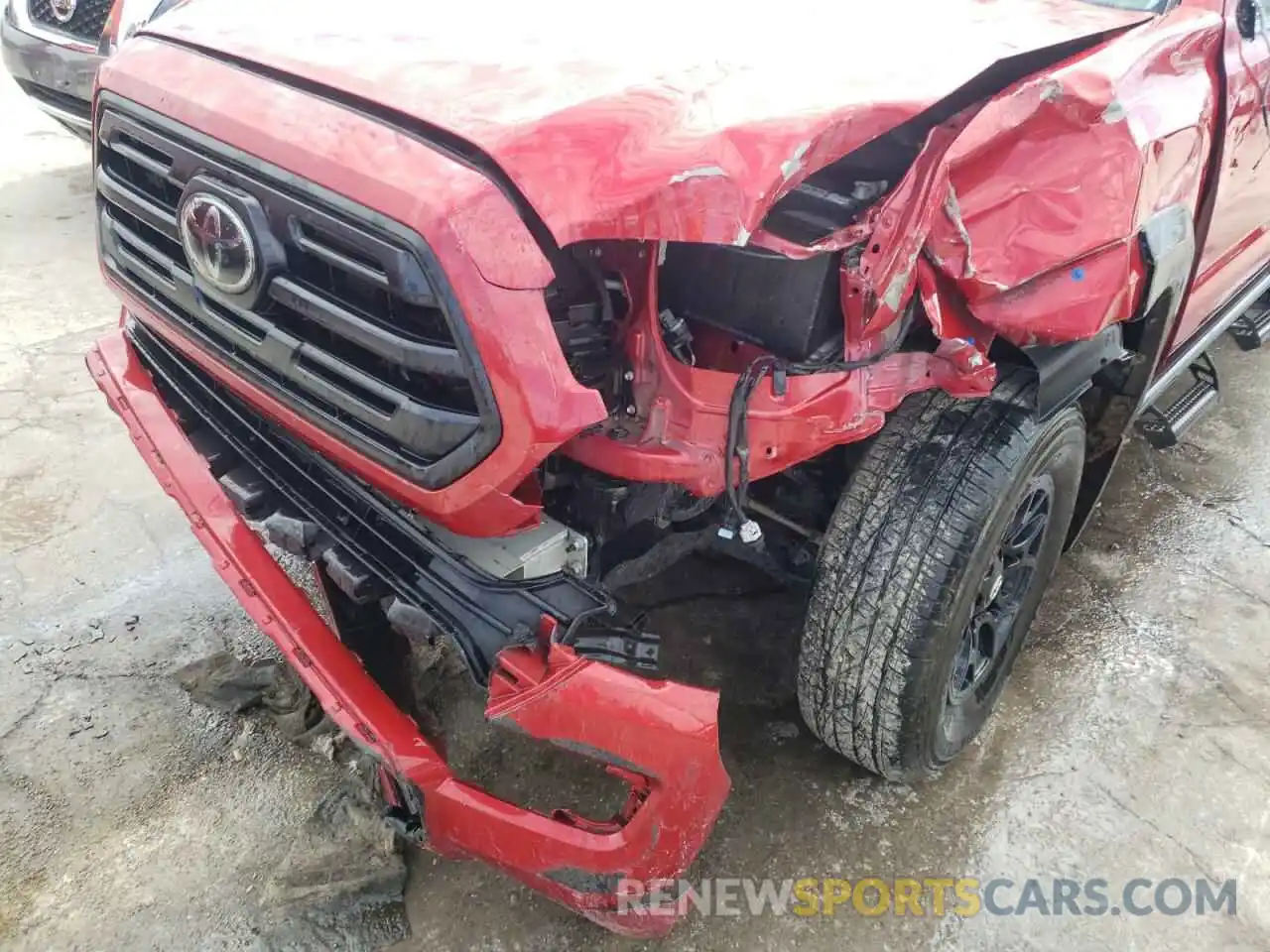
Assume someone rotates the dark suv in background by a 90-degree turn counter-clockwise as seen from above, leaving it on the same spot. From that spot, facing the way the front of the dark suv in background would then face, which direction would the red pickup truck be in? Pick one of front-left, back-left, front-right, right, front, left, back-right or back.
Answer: front-right

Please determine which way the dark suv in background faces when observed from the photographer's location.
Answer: facing the viewer and to the left of the viewer

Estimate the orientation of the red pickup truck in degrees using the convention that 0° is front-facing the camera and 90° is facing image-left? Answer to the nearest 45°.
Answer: approximately 45°
